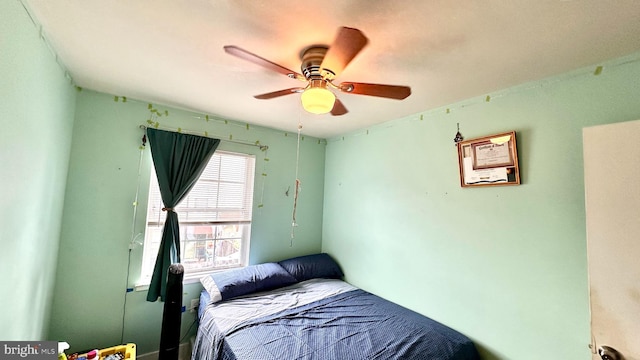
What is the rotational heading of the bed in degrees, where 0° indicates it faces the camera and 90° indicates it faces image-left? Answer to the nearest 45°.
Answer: approximately 315°

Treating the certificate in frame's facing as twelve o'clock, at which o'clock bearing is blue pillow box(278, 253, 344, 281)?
The blue pillow is roughly at 2 o'clock from the certificate in frame.

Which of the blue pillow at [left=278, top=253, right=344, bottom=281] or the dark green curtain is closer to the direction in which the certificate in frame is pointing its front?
the dark green curtain

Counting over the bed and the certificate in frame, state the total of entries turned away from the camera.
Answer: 0

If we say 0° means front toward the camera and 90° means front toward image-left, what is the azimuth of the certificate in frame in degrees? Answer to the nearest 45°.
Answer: approximately 45°

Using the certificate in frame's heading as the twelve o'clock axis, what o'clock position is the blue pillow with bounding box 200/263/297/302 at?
The blue pillow is roughly at 1 o'clock from the certificate in frame.

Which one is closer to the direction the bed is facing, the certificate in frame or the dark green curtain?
the certificate in frame

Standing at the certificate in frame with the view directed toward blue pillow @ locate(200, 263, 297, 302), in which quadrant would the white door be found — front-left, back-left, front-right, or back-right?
back-left

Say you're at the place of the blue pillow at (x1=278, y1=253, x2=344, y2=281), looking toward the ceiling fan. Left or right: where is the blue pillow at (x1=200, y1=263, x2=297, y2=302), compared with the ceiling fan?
right

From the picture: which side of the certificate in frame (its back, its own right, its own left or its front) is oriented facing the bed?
front

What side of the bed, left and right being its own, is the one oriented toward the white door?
front
